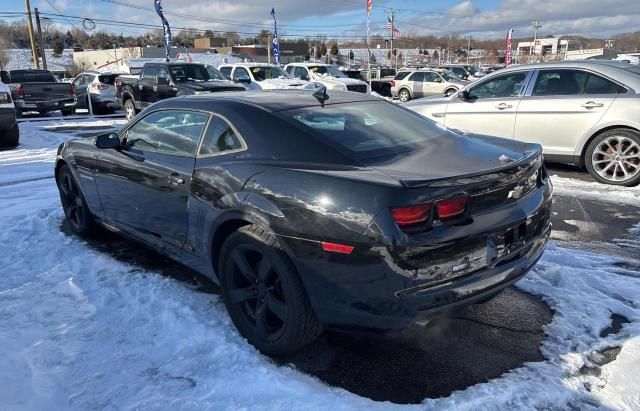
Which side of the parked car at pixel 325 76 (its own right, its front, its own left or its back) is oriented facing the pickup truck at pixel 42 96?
right

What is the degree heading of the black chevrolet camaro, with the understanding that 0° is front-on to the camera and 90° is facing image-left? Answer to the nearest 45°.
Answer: approximately 135°

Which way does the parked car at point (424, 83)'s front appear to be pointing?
to the viewer's right

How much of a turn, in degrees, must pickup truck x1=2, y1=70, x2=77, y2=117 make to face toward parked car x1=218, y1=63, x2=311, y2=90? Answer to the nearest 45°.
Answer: approximately 90° to its right

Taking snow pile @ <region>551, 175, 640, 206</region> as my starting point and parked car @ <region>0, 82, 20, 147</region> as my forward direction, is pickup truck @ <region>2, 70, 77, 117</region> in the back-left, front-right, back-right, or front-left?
front-right

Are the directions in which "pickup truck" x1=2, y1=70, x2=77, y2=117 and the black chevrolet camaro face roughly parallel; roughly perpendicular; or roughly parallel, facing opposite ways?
roughly parallel

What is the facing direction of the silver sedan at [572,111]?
to the viewer's left

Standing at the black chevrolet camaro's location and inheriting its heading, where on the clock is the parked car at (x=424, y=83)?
The parked car is roughly at 2 o'clock from the black chevrolet camaro.

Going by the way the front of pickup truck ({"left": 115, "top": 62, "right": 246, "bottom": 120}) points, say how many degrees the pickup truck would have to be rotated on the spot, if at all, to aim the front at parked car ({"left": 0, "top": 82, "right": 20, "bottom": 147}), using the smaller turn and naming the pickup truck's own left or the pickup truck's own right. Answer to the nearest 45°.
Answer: approximately 90° to the pickup truck's own right

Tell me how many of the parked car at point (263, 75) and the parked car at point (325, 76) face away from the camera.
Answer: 0

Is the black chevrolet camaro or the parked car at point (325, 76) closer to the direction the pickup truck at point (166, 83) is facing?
the black chevrolet camaro

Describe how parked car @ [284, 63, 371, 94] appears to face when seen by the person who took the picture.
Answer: facing the viewer and to the right of the viewer

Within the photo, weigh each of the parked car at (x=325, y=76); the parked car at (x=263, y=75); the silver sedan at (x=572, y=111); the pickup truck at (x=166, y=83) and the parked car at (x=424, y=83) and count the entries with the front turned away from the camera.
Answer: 0

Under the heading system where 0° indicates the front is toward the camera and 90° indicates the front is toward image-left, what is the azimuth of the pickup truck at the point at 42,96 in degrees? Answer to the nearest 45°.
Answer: approximately 180°

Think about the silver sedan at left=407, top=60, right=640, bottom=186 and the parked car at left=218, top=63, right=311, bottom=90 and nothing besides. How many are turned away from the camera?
0

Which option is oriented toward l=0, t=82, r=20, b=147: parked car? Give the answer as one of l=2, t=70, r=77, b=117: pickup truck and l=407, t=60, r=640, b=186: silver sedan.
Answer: the silver sedan

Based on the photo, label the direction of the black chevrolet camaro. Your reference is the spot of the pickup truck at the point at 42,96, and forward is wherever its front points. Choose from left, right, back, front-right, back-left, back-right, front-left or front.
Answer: back
